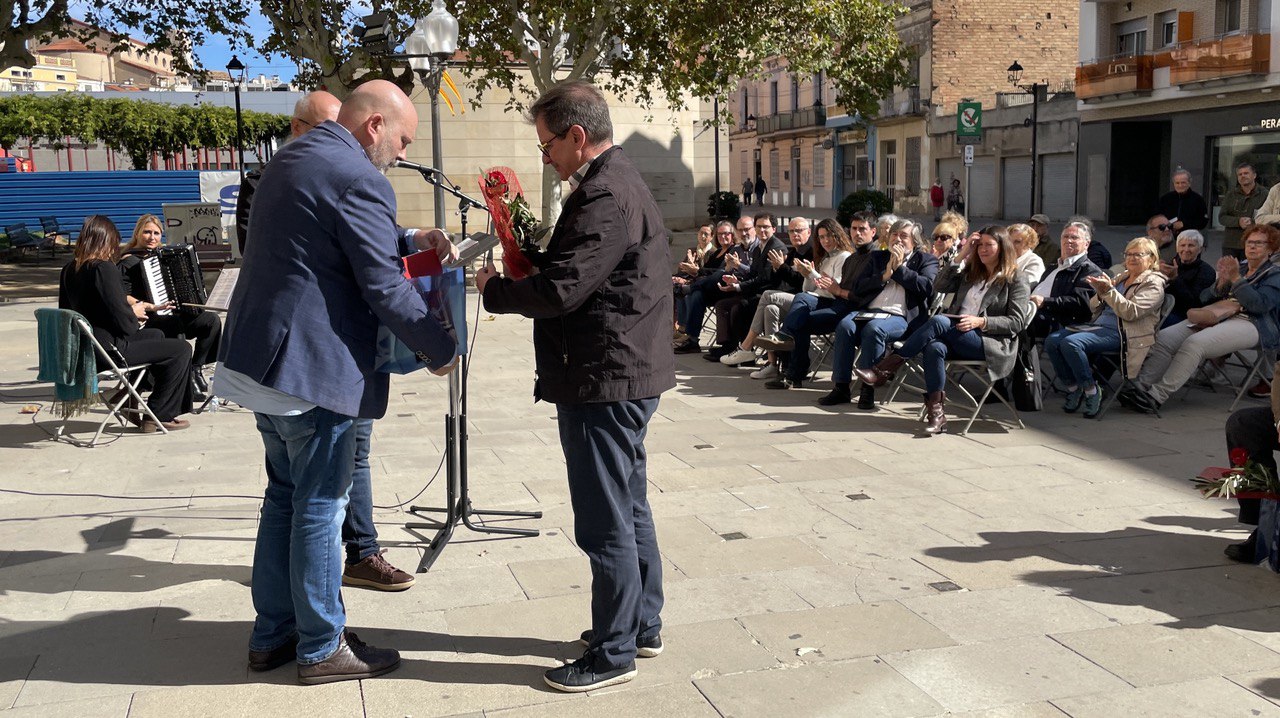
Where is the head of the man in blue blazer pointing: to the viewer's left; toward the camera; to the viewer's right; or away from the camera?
to the viewer's right

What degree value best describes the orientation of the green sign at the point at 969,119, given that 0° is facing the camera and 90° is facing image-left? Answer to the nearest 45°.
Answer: approximately 0°

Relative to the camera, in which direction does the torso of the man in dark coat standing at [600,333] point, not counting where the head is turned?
to the viewer's left

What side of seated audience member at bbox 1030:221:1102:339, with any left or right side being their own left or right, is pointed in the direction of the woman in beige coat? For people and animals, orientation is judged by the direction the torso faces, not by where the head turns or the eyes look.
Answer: left

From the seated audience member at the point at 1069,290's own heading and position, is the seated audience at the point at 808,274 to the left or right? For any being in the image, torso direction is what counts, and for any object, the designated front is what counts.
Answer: on their right

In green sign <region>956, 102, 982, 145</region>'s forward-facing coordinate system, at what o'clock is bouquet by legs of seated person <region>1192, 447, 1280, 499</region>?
The bouquet by legs of seated person is roughly at 12 o'clock from the green sign.

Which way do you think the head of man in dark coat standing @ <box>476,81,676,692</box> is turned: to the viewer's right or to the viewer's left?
to the viewer's left

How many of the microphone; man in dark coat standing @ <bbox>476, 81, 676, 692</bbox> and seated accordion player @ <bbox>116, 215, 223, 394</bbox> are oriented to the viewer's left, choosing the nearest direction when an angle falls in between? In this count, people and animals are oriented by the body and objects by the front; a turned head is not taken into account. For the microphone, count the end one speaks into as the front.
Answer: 2
